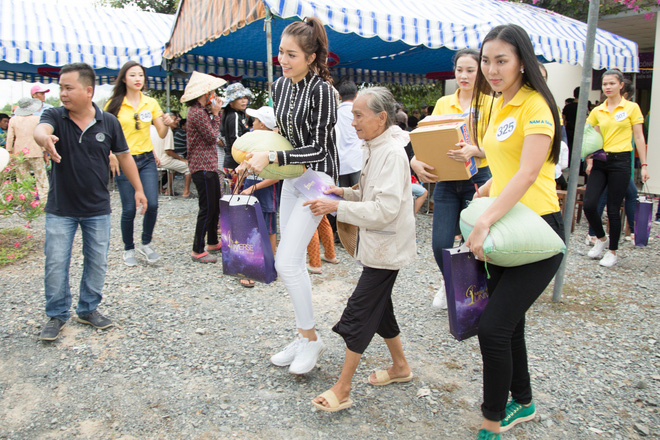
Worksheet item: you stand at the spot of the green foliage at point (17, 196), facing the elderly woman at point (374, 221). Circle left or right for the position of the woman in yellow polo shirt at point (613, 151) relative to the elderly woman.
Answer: left

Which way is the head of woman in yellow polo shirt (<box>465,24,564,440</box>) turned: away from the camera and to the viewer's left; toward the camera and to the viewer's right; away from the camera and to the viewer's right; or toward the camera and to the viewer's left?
toward the camera and to the viewer's left

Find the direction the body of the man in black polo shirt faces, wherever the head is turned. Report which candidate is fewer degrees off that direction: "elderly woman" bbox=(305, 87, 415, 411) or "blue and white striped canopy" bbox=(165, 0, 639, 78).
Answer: the elderly woman

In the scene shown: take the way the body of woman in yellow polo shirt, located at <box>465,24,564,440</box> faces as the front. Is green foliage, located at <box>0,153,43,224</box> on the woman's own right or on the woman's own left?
on the woman's own right

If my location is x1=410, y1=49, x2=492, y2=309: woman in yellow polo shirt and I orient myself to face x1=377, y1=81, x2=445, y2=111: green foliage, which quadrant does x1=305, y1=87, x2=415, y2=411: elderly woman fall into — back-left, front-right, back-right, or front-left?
back-left

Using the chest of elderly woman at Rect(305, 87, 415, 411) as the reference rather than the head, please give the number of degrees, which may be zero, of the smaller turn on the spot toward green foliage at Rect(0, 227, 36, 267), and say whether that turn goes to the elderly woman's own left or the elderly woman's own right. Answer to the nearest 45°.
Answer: approximately 45° to the elderly woman's own right

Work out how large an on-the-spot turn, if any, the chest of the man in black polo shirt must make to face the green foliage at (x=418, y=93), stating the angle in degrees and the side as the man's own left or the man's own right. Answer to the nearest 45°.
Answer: approximately 135° to the man's own left

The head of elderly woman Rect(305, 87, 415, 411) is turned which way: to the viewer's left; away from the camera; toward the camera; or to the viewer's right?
to the viewer's left

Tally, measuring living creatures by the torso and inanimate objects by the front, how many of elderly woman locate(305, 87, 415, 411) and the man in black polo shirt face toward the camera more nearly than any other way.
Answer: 1

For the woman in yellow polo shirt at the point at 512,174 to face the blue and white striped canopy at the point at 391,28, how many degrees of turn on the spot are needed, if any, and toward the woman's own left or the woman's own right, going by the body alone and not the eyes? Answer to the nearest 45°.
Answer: approximately 135° to the woman's own right

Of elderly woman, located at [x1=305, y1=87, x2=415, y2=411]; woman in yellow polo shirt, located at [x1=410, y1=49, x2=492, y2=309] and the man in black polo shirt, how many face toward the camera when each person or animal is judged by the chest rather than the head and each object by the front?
2

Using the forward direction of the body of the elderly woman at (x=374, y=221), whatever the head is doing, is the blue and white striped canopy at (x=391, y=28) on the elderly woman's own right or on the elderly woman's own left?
on the elderly woman's own right

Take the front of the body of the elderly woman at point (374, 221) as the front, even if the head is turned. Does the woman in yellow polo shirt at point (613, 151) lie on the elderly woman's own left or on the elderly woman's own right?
on the elderly woman's own right

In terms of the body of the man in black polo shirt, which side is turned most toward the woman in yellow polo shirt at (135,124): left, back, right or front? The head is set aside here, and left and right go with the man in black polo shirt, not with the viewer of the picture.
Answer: back
